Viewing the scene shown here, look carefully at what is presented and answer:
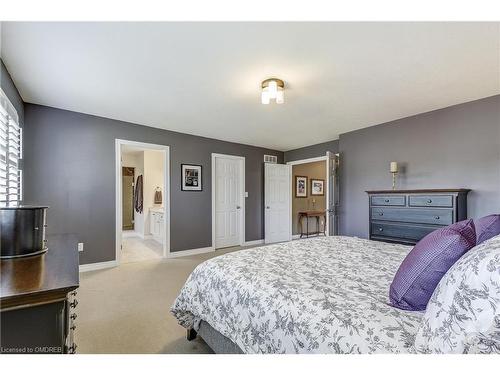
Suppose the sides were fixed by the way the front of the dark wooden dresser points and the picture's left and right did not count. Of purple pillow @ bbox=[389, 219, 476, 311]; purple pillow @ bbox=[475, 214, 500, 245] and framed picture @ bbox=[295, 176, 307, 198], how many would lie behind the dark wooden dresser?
0

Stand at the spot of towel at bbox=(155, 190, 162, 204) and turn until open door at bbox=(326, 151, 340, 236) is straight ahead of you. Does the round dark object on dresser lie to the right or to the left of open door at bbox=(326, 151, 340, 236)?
right

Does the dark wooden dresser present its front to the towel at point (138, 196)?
no

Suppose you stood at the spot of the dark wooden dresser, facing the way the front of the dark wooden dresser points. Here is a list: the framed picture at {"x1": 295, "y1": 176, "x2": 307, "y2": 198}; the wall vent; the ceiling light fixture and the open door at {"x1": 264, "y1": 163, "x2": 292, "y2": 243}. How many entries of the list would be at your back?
0

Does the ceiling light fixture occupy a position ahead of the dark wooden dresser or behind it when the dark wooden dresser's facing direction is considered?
ahead

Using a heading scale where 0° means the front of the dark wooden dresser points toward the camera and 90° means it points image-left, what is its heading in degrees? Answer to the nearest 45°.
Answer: approximately 270°

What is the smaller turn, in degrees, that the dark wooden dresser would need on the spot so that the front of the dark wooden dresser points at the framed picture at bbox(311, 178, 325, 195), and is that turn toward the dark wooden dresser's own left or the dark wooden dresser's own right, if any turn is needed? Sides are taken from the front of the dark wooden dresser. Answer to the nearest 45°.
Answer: approximately 45° to the dark wooden dresser's own left

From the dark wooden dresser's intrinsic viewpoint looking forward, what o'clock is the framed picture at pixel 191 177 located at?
The framed picture is roughly at 10 o'clock from the dark wooden dresser.

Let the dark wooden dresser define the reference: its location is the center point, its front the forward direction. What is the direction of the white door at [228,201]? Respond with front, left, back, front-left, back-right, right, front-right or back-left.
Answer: front-left

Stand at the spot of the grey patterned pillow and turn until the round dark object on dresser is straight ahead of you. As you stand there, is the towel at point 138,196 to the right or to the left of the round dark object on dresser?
right

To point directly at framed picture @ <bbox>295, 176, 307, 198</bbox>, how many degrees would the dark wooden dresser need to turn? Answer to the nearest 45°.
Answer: approximately 45° to its left

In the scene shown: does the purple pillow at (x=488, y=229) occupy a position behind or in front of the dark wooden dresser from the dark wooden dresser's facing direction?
in front

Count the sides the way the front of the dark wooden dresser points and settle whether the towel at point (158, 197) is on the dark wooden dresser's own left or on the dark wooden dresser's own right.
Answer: on the dark wooden dresser's own left
